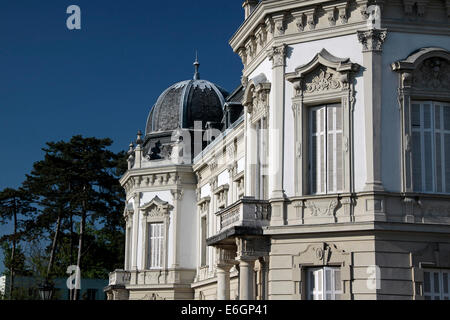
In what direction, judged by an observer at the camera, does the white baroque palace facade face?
facing the viewer and to the left of the viewer
